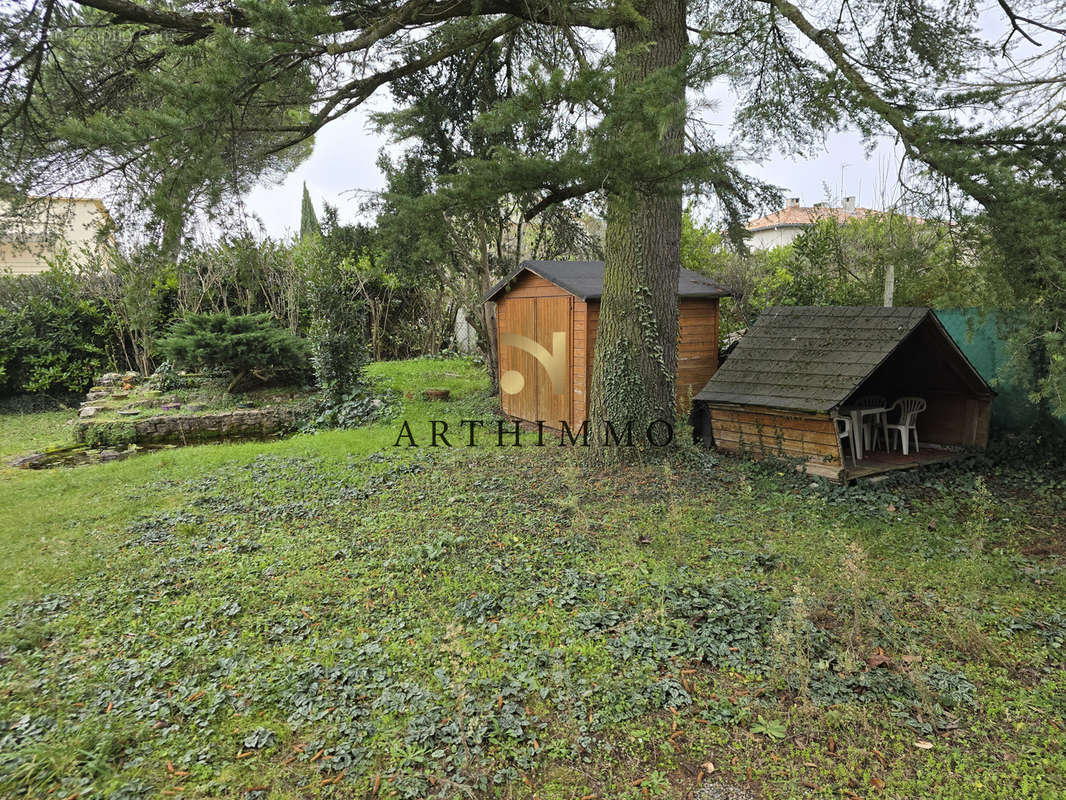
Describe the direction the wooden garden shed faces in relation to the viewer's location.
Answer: facing the viewer and to the left of the viewer

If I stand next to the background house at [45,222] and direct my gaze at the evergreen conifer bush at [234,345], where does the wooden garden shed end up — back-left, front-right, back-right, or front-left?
front-left

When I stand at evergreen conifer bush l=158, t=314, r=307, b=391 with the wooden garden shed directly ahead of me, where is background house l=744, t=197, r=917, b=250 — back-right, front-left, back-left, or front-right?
front-left

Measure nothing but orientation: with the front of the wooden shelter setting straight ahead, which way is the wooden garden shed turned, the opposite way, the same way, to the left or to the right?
to the right

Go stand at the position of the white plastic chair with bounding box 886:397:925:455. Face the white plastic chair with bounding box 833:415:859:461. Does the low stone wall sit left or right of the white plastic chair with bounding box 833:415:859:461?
right

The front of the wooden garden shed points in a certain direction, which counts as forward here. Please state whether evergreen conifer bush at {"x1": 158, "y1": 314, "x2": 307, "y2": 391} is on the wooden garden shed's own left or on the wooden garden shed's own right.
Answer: on the wooden garden shed's own right
